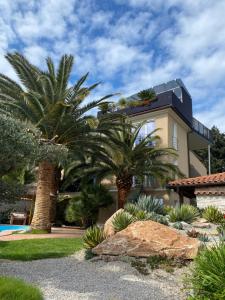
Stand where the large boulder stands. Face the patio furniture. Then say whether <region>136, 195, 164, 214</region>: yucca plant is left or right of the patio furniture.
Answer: right
